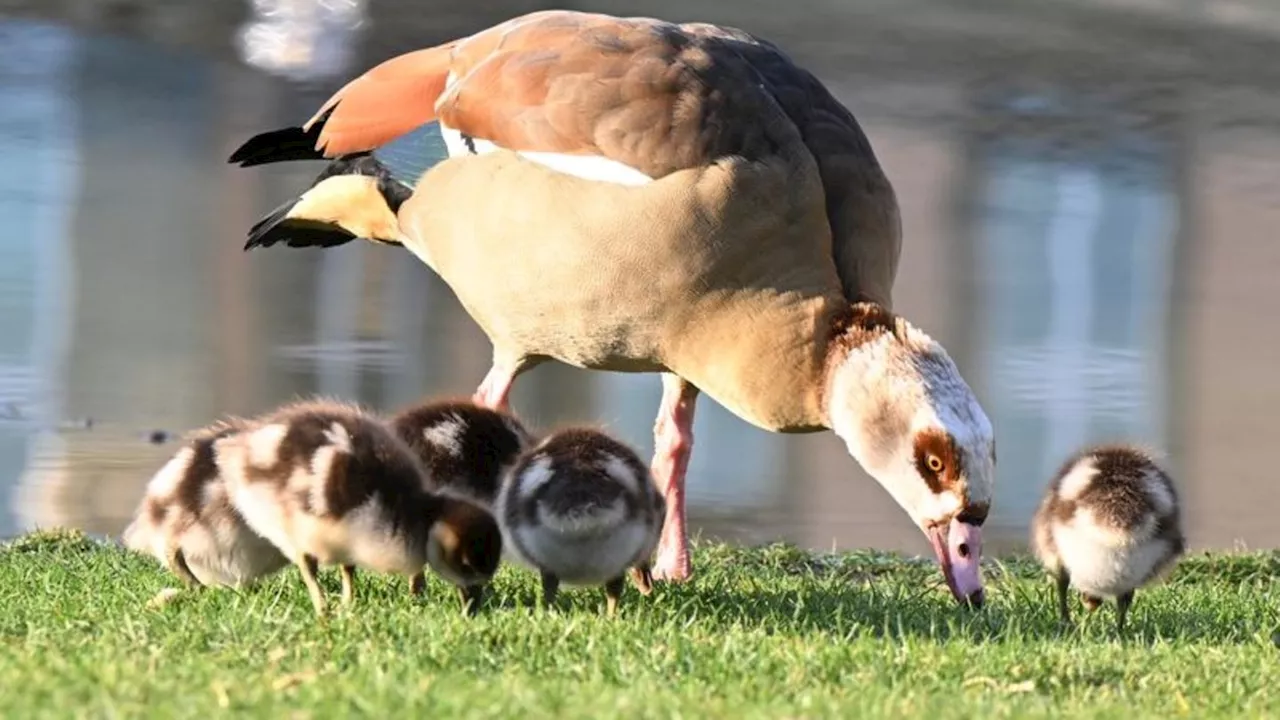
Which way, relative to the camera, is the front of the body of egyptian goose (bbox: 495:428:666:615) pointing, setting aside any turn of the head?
away from the camera

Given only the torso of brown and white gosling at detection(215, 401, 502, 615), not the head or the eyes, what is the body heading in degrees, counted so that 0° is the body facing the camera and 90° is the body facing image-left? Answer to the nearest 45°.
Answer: approximately 270°

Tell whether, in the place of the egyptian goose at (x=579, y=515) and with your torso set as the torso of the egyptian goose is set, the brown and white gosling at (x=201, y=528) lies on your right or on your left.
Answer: on your left

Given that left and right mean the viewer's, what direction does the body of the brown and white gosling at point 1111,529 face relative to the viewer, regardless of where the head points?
facing away from the viewer

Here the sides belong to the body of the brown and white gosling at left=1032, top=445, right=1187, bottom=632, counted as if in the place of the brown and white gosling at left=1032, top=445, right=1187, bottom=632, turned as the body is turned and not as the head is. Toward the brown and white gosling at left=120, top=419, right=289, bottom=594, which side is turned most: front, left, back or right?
left

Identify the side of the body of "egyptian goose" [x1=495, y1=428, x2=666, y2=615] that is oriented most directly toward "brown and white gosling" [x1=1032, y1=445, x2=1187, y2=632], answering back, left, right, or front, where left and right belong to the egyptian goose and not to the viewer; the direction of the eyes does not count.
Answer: right
